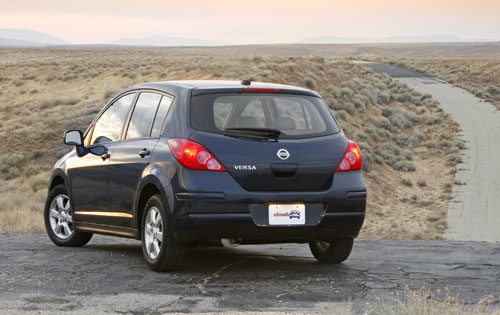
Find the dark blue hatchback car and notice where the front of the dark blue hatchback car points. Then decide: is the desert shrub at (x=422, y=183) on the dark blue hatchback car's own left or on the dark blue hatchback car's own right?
on the dark blue hatchback car's own right

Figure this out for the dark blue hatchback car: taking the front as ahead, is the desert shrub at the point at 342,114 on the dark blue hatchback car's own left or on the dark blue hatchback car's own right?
on the dark blue hatchback car's own right

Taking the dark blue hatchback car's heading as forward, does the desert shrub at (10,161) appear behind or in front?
in front

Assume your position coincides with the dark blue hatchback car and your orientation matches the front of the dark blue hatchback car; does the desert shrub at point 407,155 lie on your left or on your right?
on your right

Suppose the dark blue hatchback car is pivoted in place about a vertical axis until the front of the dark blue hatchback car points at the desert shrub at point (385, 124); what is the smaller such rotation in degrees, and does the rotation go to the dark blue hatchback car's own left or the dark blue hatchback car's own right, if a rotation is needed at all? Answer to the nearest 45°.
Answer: approximately 45° to the dark blue hatchback car's own right

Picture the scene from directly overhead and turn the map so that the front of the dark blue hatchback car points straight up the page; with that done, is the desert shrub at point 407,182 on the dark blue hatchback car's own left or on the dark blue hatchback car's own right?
on the dark blue hatchback car's own right

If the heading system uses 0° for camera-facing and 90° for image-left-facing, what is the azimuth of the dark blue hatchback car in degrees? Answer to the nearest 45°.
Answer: approximately 135°
